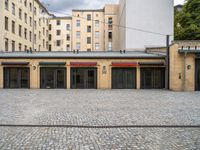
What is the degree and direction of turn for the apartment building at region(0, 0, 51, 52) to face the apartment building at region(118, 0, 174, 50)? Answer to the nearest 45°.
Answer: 0° — it already faces it

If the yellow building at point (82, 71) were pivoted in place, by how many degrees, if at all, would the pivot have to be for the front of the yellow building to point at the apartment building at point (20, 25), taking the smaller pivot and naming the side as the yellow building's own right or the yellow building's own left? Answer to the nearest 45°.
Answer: approximately 135° to the yellow building's own right

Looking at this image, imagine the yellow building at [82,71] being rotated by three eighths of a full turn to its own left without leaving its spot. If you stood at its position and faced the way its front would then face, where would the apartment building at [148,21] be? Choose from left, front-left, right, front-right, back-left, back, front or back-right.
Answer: front
